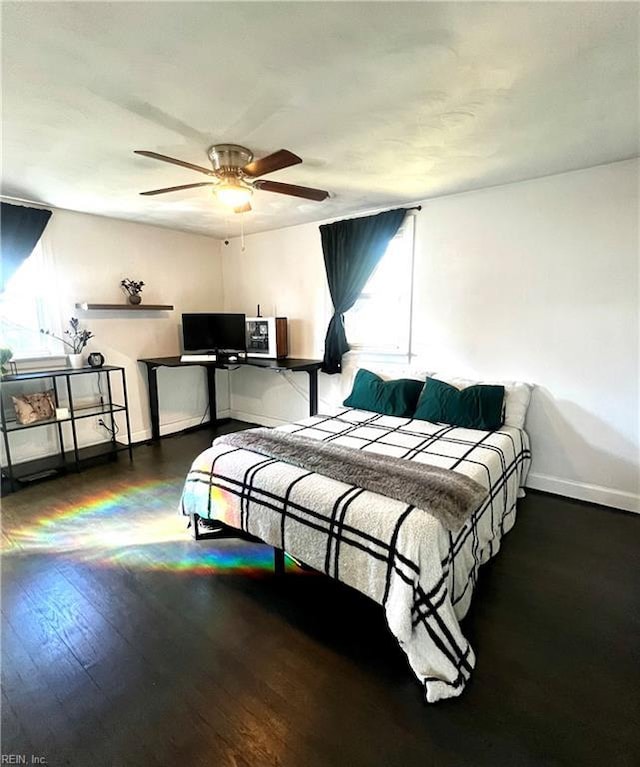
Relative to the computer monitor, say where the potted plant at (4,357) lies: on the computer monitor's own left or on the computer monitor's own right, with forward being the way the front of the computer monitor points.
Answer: on the computer monitor's own right

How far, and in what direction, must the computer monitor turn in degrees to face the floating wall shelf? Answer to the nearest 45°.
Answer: approximately 90° to its right

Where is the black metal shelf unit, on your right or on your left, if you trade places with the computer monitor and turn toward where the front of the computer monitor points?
on your right

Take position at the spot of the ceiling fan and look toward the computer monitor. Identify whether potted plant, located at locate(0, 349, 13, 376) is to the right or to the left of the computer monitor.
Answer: left

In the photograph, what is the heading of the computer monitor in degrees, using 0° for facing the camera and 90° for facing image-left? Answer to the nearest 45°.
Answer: approximately 0°

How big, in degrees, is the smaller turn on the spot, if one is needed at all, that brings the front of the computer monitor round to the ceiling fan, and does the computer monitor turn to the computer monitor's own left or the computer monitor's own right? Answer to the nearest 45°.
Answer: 0° — it already faces it

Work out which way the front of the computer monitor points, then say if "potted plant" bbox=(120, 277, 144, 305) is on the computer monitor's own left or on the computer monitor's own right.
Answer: on the computer monitor's own right
